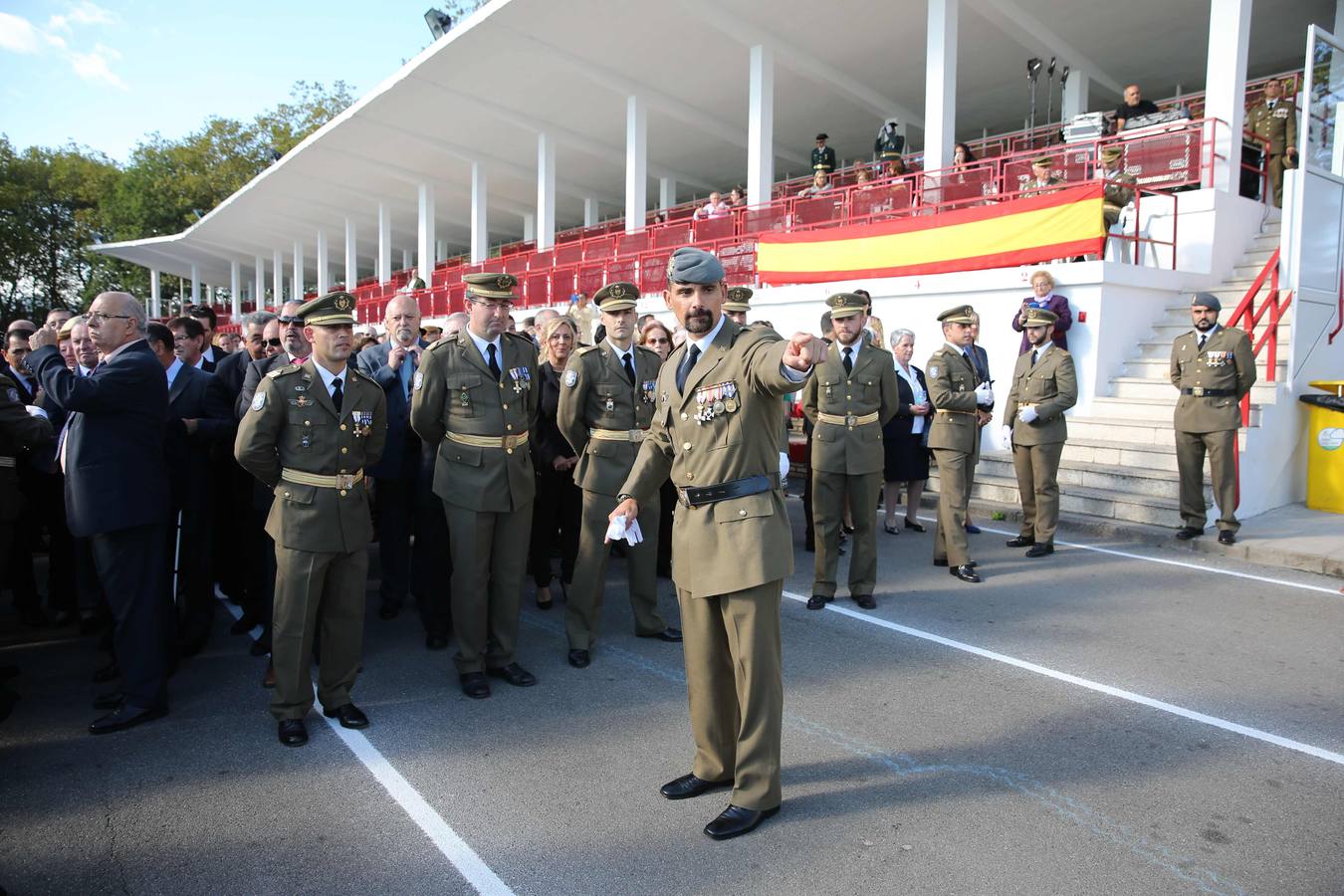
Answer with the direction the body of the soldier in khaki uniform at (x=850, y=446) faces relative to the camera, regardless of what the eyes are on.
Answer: toward the camera

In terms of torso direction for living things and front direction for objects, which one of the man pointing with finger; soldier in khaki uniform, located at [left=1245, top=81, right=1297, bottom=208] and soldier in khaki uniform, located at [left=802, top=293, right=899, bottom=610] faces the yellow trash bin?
soldier in khaki uniform, located at [left=1245, top=81, right=1297, bottom=208]

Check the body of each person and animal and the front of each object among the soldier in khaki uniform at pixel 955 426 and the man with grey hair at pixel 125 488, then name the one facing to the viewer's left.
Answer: the man with grey hair

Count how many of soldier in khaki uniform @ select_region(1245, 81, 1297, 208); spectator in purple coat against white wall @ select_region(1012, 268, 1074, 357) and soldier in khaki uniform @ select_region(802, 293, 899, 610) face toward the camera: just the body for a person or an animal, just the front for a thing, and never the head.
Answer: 3

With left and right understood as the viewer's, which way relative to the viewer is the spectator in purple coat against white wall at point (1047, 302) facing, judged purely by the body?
facing the viewer

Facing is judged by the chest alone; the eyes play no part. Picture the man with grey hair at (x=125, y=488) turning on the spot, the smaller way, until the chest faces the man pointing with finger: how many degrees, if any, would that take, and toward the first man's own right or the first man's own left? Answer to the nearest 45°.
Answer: approximately 135° to the first man's own left

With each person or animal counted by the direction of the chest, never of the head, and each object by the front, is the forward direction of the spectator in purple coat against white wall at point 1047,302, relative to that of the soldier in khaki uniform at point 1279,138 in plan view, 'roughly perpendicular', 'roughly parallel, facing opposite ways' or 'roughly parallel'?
roughly parallel

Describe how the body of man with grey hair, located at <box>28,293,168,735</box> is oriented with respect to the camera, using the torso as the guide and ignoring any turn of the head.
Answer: to the viewer's left

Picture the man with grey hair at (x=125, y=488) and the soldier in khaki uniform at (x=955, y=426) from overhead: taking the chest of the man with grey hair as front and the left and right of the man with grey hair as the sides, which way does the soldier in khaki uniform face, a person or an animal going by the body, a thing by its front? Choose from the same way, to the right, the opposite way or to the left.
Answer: to the left

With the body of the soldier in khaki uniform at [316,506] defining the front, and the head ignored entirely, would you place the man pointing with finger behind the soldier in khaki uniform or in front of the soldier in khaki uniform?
in front

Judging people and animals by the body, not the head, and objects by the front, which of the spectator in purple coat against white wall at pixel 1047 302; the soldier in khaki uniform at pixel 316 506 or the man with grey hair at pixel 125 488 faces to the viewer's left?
the man with grey hair

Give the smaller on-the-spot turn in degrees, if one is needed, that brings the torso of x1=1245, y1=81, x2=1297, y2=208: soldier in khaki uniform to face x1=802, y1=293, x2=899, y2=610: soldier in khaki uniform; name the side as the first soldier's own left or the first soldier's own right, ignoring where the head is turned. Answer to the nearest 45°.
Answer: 0° — they already face them

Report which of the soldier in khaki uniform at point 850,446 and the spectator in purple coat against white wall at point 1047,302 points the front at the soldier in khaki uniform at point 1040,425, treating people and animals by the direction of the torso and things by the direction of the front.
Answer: the spectator in purple coat against white wall

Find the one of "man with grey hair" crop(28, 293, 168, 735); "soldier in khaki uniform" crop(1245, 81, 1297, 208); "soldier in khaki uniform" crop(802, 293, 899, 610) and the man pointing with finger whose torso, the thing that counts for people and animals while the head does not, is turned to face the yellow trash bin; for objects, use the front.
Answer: "soldier in khaki uniform" crop(1245, 81, 1297, 208)

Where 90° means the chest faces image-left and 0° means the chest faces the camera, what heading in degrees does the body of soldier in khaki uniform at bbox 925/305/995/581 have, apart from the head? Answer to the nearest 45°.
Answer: approximately 315°

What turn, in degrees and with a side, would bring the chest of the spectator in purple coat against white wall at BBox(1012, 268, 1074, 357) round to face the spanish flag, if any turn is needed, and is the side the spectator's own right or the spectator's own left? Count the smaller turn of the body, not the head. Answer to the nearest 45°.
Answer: approximately 135° to the spectator's own right

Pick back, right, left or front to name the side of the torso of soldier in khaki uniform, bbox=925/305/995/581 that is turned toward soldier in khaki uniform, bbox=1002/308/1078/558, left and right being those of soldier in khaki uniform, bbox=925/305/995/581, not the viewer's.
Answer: left

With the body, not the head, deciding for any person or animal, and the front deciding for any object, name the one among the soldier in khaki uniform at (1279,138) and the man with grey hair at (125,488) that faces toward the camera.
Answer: the soldier in khaki uniform
